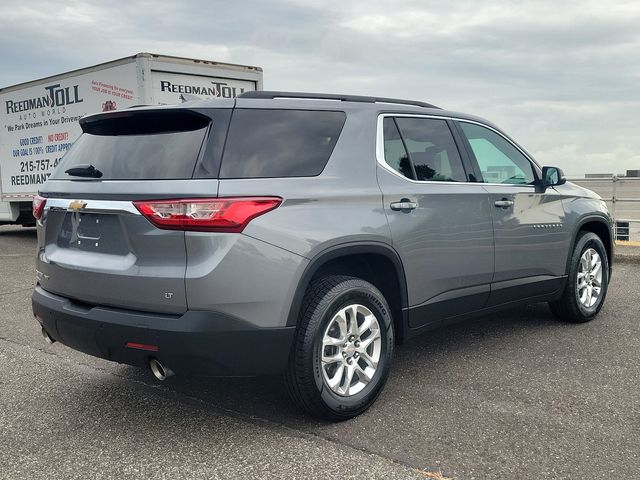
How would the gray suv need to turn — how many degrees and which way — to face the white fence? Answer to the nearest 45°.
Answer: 0° — it already faces it

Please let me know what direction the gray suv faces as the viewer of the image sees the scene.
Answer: facing away from the viewer and to the right of the viewer

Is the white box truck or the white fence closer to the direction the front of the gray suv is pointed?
the white fence

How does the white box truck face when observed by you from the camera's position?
facing away from the viewer and to the left of the viewer

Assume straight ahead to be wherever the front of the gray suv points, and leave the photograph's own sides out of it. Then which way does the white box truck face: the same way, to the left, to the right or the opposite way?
to the left

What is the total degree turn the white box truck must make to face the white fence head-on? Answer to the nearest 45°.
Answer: approximately 135° to its right

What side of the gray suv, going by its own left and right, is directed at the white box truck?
left
